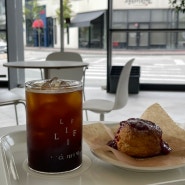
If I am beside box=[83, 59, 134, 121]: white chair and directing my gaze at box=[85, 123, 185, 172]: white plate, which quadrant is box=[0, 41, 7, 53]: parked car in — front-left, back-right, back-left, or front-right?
back-right

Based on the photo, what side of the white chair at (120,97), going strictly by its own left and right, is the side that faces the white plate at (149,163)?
left

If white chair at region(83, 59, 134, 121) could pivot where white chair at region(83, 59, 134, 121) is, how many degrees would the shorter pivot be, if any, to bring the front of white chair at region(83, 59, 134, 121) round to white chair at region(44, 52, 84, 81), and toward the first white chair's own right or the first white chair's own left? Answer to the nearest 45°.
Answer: approximately 45° to the first white chair's own right

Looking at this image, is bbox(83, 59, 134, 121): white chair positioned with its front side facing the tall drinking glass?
no

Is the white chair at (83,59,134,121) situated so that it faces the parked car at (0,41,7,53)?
no

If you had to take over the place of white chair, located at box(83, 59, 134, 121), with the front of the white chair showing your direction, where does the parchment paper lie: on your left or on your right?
on your left

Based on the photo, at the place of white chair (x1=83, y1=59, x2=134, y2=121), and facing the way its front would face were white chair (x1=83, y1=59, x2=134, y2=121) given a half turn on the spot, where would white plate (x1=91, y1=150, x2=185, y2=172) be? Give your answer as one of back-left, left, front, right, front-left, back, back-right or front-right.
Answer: right

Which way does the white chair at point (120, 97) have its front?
to the viewer's left

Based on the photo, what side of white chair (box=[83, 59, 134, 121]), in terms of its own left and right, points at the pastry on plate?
left
